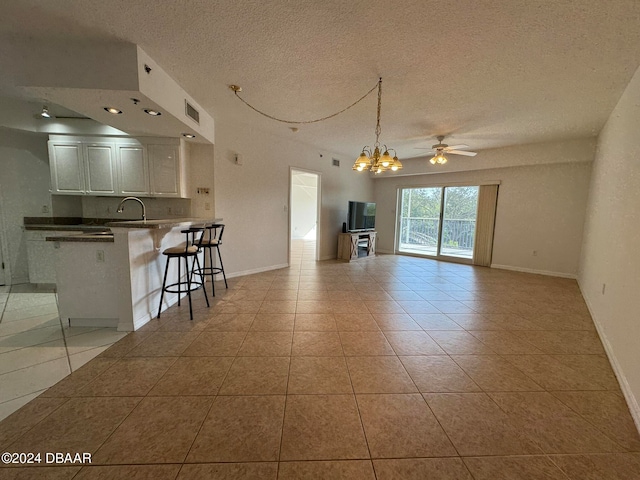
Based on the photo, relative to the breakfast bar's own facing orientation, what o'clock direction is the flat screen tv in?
The flat screen tv is roughly at 10 o'clock from the breakfast bar.

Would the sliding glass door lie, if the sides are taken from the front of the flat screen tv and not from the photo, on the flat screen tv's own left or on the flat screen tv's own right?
on the flat screen tv's own left

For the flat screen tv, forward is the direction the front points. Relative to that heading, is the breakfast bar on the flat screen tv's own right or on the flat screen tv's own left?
on the flat screen tv's own right

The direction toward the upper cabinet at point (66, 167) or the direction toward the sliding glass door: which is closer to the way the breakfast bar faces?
the sliding glass door

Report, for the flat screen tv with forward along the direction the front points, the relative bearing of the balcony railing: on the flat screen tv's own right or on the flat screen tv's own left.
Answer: on the flat screen tv's own left

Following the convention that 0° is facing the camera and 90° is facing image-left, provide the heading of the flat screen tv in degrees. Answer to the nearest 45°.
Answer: approximately 315°

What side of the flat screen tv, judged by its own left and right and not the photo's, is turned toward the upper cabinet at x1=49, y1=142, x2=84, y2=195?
right

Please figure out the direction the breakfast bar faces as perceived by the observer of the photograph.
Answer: facing the viewer and to the right of the viewer

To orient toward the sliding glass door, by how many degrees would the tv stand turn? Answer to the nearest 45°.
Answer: approximately 45° to its left

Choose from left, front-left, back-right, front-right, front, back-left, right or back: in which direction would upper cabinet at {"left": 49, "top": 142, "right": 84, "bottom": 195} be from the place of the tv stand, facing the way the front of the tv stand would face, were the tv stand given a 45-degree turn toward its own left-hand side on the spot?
back-right

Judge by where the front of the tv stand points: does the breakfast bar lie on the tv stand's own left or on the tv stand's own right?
on the tv stand's own right

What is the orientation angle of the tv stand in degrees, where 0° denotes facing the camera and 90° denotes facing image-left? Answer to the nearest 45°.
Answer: approximately 315°
